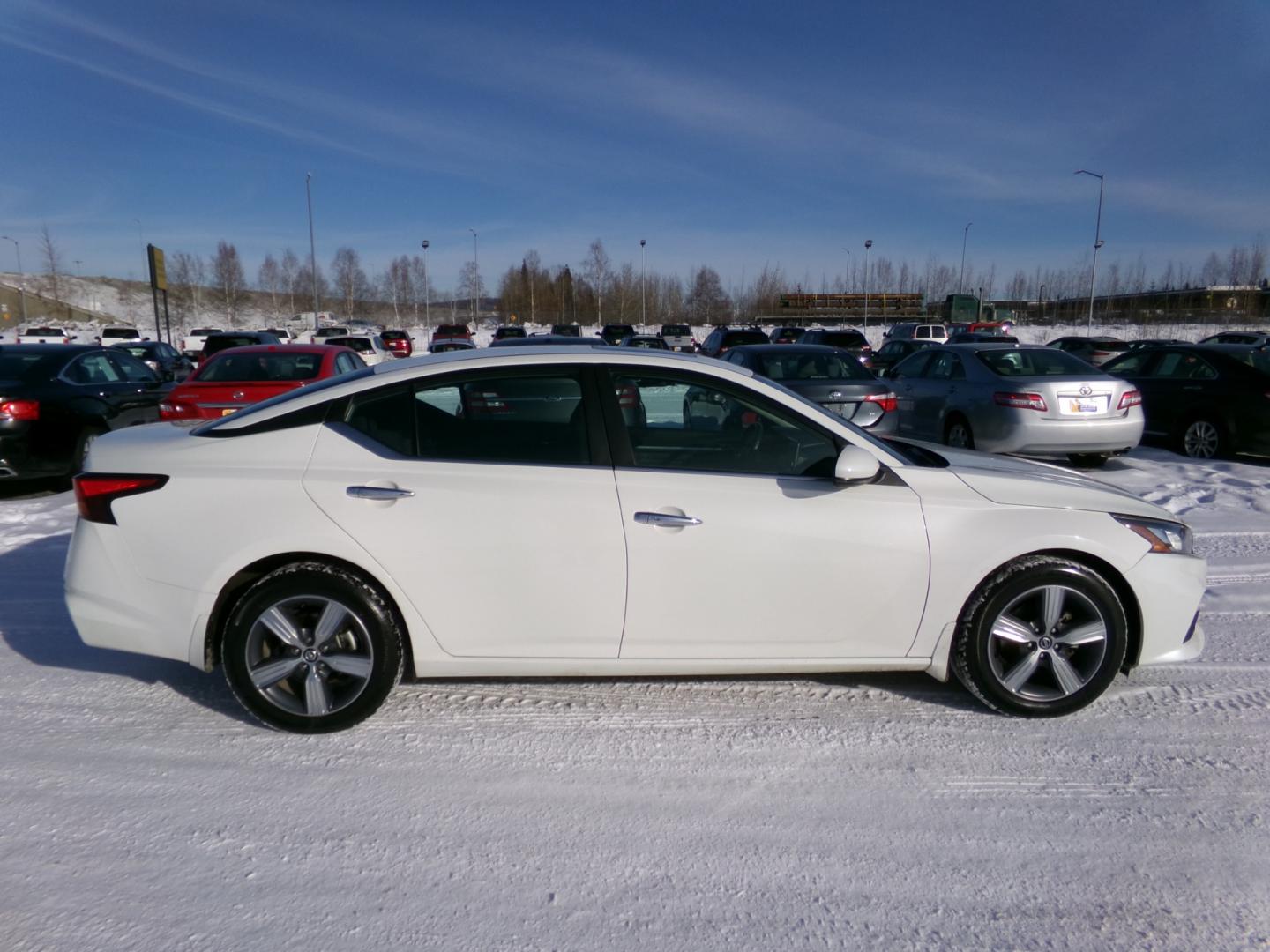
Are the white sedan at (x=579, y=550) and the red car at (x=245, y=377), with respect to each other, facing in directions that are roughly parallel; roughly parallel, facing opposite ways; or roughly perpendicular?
roughly perpendicular

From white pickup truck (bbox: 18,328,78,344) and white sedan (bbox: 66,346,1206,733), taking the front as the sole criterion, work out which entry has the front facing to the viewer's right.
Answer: the white sedan

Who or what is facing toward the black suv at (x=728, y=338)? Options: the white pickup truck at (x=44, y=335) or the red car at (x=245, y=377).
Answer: the red car

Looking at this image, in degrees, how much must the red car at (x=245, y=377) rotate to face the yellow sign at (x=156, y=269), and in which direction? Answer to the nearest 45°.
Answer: approximately 45° to its left

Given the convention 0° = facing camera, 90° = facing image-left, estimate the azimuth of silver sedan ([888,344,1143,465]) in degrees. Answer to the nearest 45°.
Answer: approximately 135°

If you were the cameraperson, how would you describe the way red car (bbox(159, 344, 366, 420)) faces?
facing away from the viewer and to the right of the viewer

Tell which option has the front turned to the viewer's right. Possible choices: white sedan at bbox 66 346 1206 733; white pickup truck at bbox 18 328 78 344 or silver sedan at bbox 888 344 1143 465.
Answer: the white sedan

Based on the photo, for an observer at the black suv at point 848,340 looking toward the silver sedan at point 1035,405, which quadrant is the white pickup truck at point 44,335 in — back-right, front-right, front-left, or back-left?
back-right

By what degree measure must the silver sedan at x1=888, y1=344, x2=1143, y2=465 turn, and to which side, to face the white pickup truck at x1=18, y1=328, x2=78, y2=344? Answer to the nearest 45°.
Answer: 0° — it already faces it

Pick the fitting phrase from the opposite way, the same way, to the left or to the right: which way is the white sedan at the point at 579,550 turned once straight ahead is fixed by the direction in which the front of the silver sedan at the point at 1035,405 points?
to the right

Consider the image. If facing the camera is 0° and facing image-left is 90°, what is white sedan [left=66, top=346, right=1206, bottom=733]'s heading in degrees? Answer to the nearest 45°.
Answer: approximately 270°

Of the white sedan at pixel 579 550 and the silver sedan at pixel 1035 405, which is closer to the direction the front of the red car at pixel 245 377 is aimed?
the silver sedan
